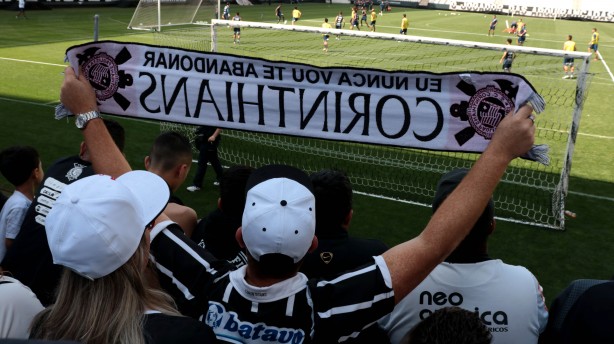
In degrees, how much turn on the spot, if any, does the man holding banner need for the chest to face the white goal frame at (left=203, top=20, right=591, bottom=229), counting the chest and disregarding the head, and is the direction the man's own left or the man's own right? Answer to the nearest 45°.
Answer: approximately 45° to the man's own right

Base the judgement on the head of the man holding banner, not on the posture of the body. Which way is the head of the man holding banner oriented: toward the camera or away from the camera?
away from the camera

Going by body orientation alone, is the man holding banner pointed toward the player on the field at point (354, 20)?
yes

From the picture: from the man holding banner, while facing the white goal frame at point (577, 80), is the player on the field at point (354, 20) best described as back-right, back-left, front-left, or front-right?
front-left

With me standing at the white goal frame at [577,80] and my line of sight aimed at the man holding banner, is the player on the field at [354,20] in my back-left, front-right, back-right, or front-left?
back-right

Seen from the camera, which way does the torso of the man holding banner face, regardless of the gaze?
away from the camera
